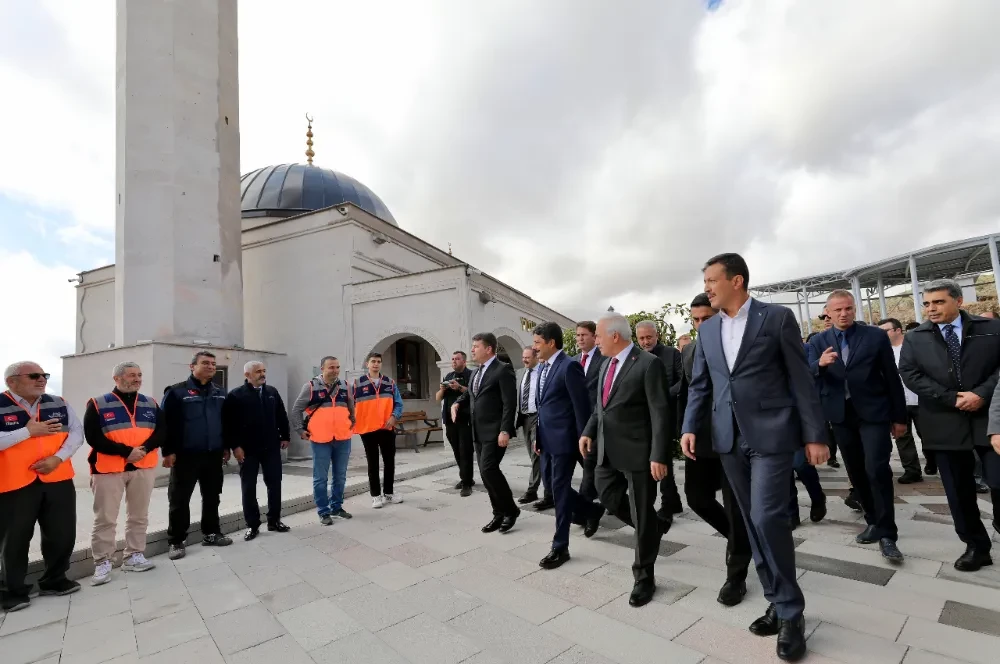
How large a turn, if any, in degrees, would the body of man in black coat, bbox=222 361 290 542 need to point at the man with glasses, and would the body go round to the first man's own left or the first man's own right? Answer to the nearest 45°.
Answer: approximately 90° to the first man's own right

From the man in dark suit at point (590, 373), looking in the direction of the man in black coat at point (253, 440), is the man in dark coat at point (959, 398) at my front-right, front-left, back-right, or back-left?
back-left

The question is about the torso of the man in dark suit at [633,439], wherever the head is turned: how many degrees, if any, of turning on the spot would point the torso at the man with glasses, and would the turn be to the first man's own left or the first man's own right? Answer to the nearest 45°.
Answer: approximately 45° to the first man's own right

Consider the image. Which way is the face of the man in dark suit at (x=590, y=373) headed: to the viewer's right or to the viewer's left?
to the viewer's left

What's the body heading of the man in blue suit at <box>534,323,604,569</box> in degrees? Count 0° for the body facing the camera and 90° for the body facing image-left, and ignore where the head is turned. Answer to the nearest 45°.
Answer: approximately 45°

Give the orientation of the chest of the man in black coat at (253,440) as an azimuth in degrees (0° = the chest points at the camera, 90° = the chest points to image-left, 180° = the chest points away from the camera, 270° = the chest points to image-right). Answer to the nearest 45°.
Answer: approximately 315°
